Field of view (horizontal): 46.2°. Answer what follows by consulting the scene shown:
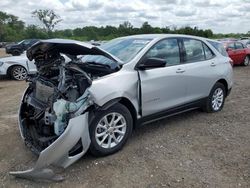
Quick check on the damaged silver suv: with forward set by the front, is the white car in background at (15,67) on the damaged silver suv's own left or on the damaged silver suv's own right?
on the damaged silver suv's own right

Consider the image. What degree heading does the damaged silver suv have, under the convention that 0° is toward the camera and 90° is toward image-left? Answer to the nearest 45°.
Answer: approximately 45°

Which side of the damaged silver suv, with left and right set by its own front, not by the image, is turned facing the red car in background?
back
